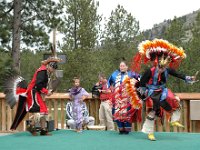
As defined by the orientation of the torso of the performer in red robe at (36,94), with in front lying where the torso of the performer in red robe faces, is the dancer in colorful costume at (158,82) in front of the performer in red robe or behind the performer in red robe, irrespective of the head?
in front

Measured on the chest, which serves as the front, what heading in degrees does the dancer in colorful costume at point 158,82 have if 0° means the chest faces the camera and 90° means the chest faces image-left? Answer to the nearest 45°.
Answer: approximately 315°

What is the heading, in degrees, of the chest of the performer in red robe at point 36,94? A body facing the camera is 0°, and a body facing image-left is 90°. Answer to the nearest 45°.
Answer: approximately 270°

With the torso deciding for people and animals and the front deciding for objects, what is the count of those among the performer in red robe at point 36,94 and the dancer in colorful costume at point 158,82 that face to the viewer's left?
0

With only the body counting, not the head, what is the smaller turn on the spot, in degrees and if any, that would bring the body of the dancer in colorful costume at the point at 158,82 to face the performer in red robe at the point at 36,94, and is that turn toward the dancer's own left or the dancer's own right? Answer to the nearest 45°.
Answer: approximately 135° to the dancer's own right
